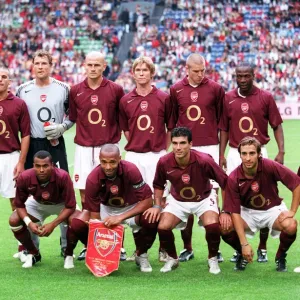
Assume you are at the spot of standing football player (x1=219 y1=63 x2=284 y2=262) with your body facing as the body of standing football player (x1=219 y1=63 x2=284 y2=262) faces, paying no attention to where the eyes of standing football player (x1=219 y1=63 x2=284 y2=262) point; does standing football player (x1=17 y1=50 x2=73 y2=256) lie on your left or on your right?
on your right

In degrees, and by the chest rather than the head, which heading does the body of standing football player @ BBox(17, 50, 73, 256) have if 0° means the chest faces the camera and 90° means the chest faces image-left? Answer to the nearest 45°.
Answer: approximately 0°

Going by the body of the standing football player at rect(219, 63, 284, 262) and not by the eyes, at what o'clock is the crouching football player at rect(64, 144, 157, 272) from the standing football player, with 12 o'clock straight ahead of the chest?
The crouching football player is roughly at 2 o'clock from the standing football player.

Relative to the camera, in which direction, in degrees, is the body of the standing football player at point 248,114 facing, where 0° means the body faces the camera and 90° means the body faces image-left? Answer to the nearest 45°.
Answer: approximately 0°
